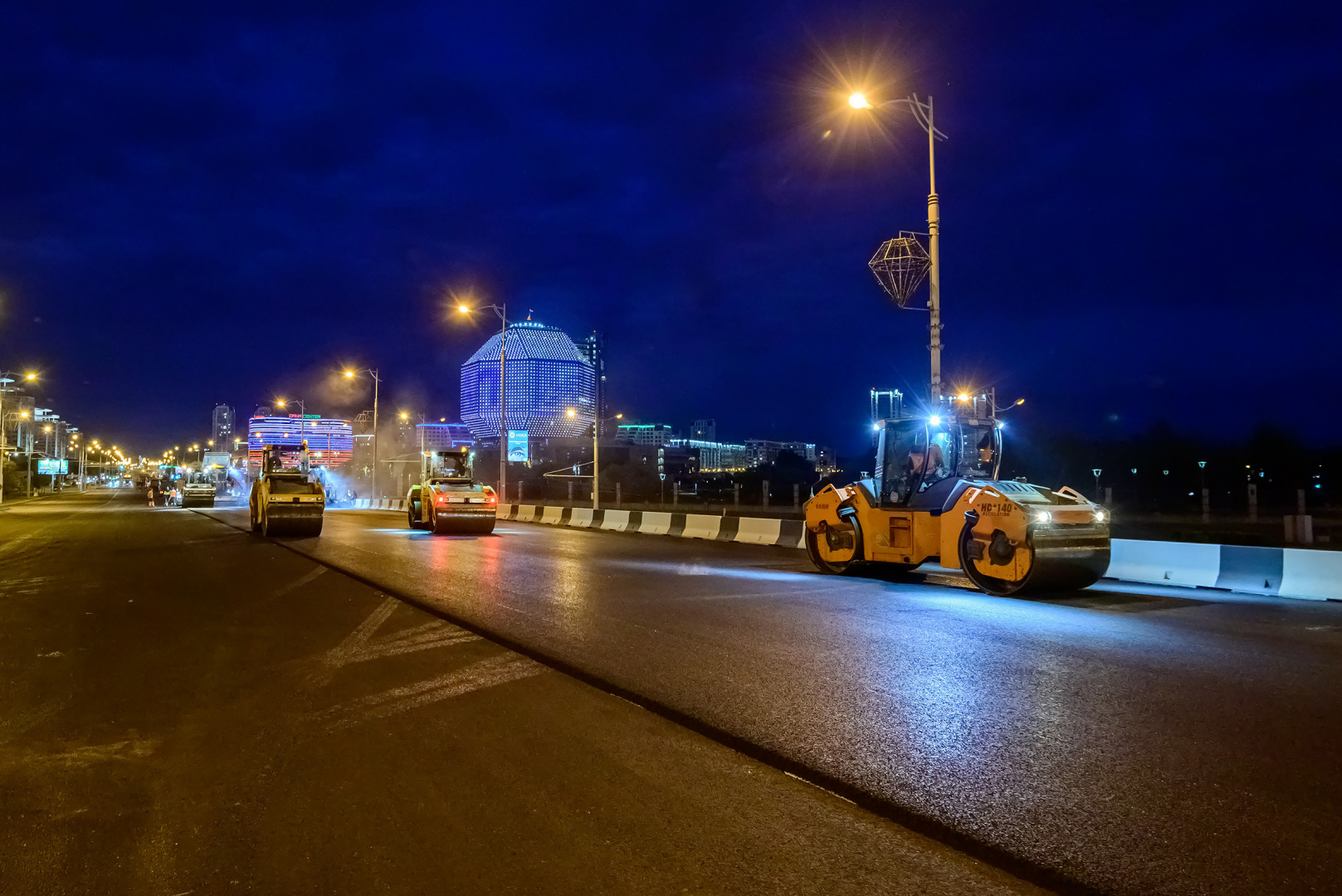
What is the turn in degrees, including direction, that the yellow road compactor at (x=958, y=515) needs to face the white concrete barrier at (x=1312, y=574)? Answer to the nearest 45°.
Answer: approximately 45° to its left

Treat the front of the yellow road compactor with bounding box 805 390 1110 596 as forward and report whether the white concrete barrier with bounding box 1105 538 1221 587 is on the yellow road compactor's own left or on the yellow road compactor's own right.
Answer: on the yellow road compactor's own left

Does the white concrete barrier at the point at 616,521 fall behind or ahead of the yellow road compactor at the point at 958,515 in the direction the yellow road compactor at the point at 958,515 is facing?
behind

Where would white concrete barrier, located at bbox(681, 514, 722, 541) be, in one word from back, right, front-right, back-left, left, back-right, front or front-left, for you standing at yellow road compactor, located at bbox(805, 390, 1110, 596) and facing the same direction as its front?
back

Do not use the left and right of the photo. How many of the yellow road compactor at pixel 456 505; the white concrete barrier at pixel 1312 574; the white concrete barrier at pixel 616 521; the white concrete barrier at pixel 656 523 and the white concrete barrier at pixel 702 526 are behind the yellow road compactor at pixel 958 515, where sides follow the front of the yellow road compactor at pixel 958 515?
4

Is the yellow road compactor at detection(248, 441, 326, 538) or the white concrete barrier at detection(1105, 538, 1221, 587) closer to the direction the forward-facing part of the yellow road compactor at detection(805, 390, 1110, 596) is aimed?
the white concrete barrier

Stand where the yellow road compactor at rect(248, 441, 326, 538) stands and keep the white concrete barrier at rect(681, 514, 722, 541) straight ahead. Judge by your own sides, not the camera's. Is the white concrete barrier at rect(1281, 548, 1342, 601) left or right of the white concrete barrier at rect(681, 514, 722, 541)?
right

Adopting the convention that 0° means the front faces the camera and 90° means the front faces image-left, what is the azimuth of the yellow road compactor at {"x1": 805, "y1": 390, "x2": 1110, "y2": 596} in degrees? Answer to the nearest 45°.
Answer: approximately 315°

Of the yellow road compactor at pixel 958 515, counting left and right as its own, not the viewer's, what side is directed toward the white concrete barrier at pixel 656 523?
back

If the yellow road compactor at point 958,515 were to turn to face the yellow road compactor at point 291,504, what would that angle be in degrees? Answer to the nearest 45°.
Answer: approximately 135° to its right

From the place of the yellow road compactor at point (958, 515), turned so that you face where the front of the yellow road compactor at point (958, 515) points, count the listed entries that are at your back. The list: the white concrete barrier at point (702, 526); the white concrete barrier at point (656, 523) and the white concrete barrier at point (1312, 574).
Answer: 2

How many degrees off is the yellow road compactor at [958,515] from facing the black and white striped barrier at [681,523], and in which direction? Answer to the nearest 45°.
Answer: approximately 180°
